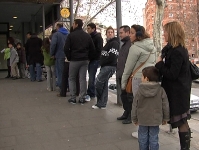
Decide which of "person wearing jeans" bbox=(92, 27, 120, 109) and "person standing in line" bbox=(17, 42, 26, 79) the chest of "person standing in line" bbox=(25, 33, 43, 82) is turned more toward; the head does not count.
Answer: the person standing in line

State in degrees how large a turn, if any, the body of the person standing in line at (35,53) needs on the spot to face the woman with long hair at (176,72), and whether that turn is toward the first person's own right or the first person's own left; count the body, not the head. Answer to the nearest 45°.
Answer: approximately 180°

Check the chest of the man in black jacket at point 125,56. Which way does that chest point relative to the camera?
to the viewer's left

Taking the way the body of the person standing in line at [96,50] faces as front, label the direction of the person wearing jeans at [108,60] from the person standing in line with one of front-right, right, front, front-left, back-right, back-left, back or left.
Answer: left

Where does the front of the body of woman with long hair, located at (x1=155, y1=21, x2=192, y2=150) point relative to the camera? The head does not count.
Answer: to the viewer's left

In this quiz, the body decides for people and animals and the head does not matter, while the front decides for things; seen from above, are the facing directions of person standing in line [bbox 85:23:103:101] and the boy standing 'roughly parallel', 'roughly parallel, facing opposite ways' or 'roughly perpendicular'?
roughly perpendicular

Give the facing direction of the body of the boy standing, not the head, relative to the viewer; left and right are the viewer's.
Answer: facing away from the viewer

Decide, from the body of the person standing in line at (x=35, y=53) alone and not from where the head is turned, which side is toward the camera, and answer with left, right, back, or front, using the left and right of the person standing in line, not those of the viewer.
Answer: back

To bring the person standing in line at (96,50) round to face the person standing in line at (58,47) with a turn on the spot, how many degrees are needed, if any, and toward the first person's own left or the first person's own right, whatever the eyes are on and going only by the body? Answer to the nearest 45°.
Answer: approximately 45° to the first person's own right

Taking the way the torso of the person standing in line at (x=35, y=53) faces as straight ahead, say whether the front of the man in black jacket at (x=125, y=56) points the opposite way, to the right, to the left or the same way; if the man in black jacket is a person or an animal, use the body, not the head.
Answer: to the left
